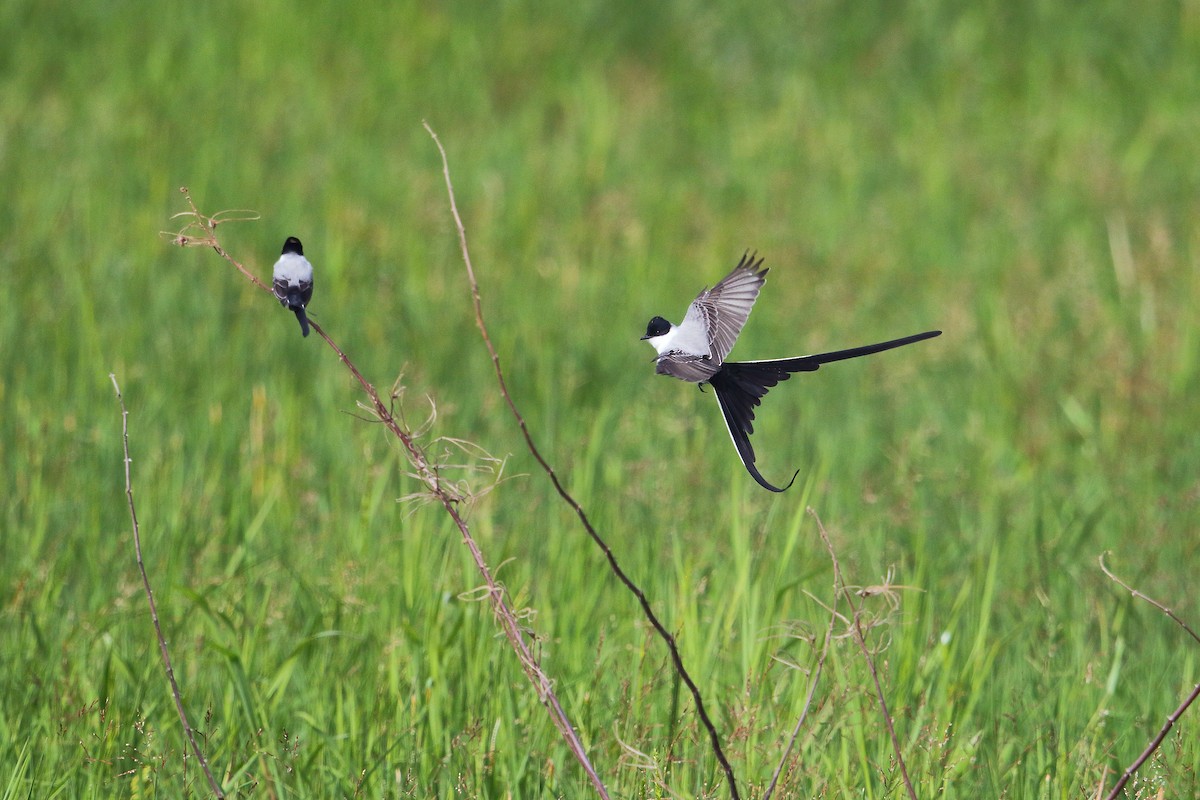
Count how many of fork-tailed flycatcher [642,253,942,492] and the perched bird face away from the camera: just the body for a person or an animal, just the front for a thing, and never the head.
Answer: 1

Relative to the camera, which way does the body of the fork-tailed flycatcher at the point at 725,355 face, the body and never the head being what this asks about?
to the viewer's left

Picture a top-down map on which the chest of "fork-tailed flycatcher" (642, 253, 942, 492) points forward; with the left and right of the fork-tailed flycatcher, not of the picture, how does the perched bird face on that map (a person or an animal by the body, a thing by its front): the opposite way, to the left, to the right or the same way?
to the right

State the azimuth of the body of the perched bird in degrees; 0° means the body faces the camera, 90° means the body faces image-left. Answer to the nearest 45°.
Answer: approximately 180°
